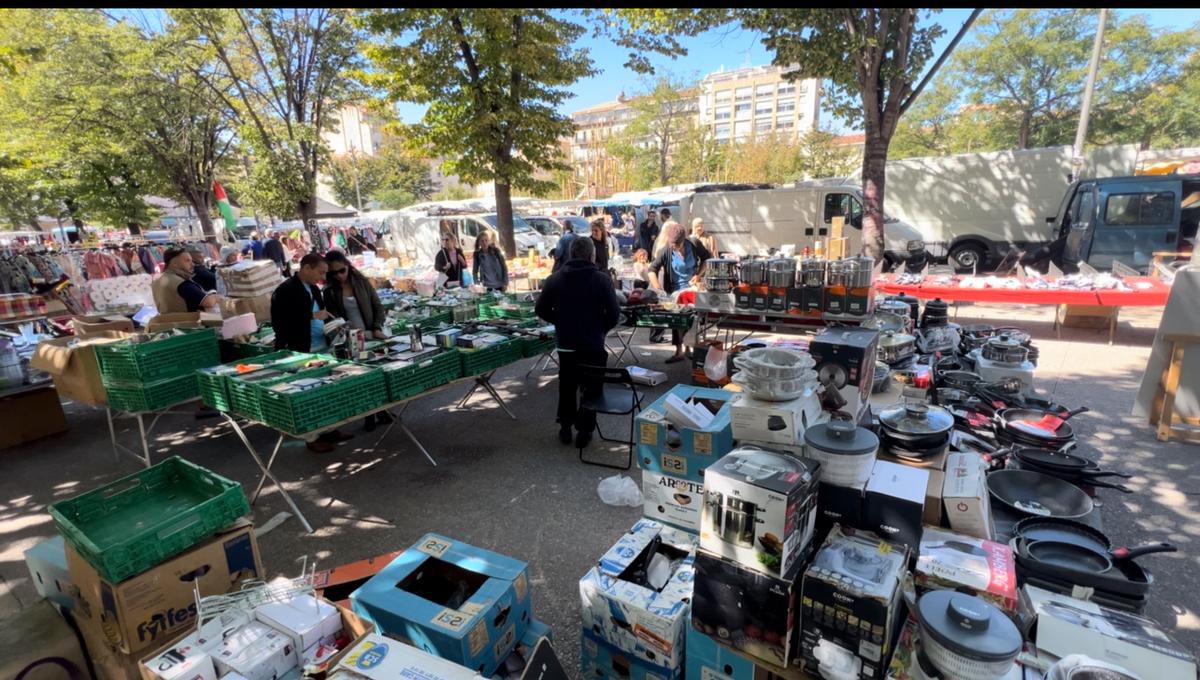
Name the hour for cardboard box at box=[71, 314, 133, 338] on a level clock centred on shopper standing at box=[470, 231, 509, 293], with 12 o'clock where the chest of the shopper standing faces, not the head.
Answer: The cardboard box is roughly at 2 o'clock from the shopper standing.

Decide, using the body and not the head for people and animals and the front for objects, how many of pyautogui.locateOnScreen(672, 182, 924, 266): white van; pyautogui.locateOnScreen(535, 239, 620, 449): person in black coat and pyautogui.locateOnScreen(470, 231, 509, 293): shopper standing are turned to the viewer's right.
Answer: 1

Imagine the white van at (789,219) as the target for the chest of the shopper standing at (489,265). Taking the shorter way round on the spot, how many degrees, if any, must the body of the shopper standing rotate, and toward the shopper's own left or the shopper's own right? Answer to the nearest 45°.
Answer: approximately 135° to the shopper's own left

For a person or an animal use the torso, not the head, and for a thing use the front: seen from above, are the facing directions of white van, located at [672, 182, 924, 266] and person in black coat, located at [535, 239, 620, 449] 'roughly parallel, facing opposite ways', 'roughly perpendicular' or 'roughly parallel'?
roughly perpendicular

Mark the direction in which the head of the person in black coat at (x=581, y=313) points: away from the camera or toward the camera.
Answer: away from the camera

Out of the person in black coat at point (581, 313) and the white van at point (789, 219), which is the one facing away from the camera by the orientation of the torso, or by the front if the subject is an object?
the person in black coat

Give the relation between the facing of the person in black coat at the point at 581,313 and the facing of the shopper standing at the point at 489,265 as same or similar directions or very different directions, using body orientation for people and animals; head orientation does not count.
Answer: very different directions

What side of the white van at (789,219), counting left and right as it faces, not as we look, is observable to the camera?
right

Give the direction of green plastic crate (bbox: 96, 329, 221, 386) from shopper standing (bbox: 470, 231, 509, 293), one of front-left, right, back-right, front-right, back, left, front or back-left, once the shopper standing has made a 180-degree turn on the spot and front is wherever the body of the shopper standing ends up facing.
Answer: back-left

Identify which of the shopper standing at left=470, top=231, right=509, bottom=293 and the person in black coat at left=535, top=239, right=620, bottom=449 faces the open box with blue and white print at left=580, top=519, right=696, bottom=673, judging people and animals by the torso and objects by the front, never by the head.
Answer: the shopper standing

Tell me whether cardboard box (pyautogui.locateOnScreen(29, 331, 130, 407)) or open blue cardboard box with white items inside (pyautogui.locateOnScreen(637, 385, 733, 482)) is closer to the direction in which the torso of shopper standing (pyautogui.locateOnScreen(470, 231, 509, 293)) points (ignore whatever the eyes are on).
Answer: the open blue cardboard box with white items inside

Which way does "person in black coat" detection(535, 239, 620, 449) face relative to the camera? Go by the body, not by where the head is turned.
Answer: away from the camera
